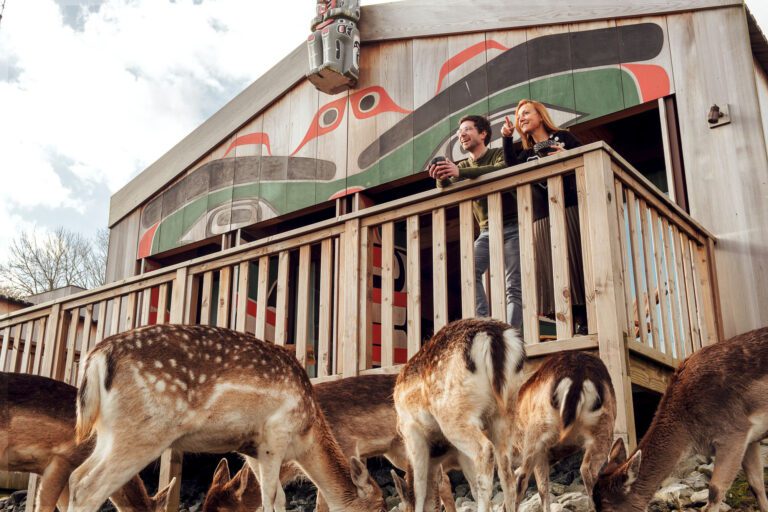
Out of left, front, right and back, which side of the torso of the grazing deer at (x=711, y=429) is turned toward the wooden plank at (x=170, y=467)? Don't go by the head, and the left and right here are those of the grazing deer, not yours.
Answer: front

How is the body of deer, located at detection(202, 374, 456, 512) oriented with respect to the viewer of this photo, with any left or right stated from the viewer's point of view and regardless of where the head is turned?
facing to the left of the viewer

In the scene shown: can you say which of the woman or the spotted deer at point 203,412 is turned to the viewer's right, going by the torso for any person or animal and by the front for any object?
the spotted deer

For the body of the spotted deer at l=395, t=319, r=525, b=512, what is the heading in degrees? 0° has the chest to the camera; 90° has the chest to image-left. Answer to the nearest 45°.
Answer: approximately 135°

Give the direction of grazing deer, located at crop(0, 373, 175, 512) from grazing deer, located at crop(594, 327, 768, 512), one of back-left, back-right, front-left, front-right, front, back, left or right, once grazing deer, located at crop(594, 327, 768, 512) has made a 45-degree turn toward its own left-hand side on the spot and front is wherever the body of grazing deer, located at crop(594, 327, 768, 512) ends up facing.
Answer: front-right

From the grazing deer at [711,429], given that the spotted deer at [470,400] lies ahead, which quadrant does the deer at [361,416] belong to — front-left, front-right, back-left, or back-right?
front-right

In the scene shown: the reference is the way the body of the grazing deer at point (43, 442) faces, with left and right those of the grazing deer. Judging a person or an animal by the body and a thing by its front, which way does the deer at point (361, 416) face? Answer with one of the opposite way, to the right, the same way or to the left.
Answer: the opposite way

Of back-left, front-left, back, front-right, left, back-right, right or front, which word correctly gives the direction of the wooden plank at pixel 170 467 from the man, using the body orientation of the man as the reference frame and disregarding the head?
front-right

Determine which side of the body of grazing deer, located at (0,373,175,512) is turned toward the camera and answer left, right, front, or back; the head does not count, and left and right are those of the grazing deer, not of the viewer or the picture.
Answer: right

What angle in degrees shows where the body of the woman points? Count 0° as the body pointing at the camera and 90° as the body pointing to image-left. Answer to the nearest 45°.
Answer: approximately 45°

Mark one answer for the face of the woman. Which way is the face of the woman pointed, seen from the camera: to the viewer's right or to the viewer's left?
to the viewer's left

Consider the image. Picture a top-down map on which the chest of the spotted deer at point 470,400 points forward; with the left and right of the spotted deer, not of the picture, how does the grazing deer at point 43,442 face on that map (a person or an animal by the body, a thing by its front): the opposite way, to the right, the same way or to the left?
to the right

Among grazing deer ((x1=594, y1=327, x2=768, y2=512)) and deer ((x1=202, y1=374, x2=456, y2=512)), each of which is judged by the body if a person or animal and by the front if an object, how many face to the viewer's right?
0

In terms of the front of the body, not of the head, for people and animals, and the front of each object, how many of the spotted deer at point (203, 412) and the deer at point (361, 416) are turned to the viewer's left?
1

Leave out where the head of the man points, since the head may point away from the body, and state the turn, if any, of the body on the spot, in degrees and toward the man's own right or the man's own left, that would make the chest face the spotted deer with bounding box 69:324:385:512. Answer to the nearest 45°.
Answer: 0° — they already face it
